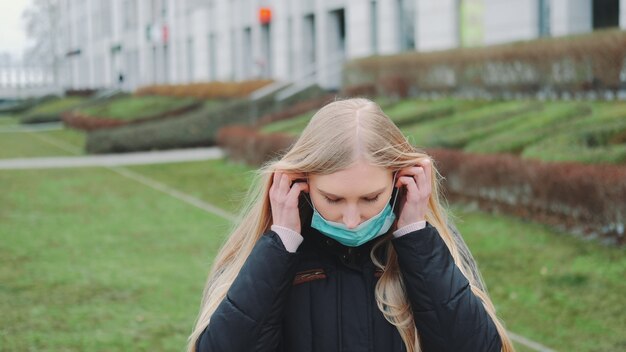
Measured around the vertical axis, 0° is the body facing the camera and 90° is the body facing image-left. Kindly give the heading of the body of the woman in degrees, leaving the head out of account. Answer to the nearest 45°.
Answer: approximately 0°

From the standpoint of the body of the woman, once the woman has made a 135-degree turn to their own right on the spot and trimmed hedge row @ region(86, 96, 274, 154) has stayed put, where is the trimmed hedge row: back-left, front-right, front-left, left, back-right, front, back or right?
front-right

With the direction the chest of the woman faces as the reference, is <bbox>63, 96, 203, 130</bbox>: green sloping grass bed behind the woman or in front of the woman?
behind

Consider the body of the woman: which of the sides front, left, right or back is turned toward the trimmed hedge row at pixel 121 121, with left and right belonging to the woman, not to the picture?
back

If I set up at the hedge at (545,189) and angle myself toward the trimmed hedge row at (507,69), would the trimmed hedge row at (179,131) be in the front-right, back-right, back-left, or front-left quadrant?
front-left

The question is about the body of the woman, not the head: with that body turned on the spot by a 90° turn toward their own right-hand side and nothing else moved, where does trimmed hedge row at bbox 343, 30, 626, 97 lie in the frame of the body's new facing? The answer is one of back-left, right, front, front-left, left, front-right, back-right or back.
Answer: right

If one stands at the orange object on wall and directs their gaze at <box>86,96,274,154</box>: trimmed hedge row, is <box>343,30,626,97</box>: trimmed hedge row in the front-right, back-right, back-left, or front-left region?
front-left

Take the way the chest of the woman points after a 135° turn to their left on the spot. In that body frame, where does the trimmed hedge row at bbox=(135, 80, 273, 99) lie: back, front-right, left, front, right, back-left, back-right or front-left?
front-left

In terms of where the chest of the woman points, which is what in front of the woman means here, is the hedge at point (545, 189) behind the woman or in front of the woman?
behind

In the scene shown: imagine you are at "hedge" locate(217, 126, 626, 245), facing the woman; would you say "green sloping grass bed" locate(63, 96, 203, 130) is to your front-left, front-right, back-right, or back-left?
back-right

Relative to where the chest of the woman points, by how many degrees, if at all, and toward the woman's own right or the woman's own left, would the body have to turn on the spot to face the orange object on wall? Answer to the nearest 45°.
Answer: approximately 180°

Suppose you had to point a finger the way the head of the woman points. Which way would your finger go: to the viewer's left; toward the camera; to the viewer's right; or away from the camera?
toward the camera
